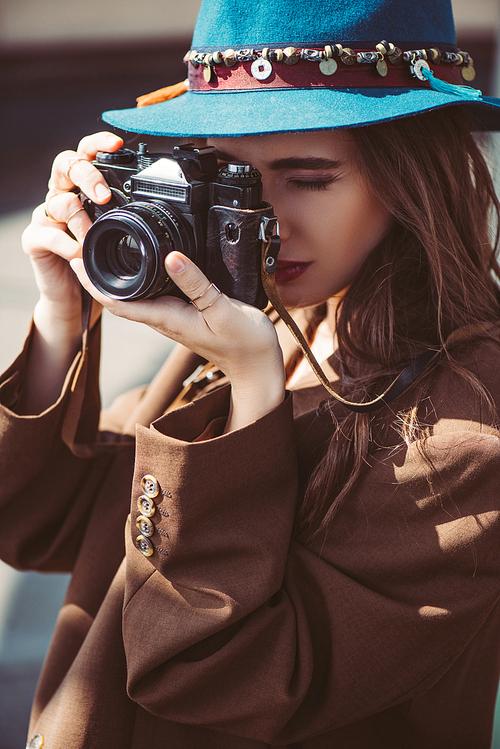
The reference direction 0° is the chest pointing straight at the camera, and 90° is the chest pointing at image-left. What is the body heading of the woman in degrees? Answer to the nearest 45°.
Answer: approximately 45°

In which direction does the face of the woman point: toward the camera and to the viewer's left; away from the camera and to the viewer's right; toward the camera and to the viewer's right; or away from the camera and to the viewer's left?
toward the camera and to the viewer's left
